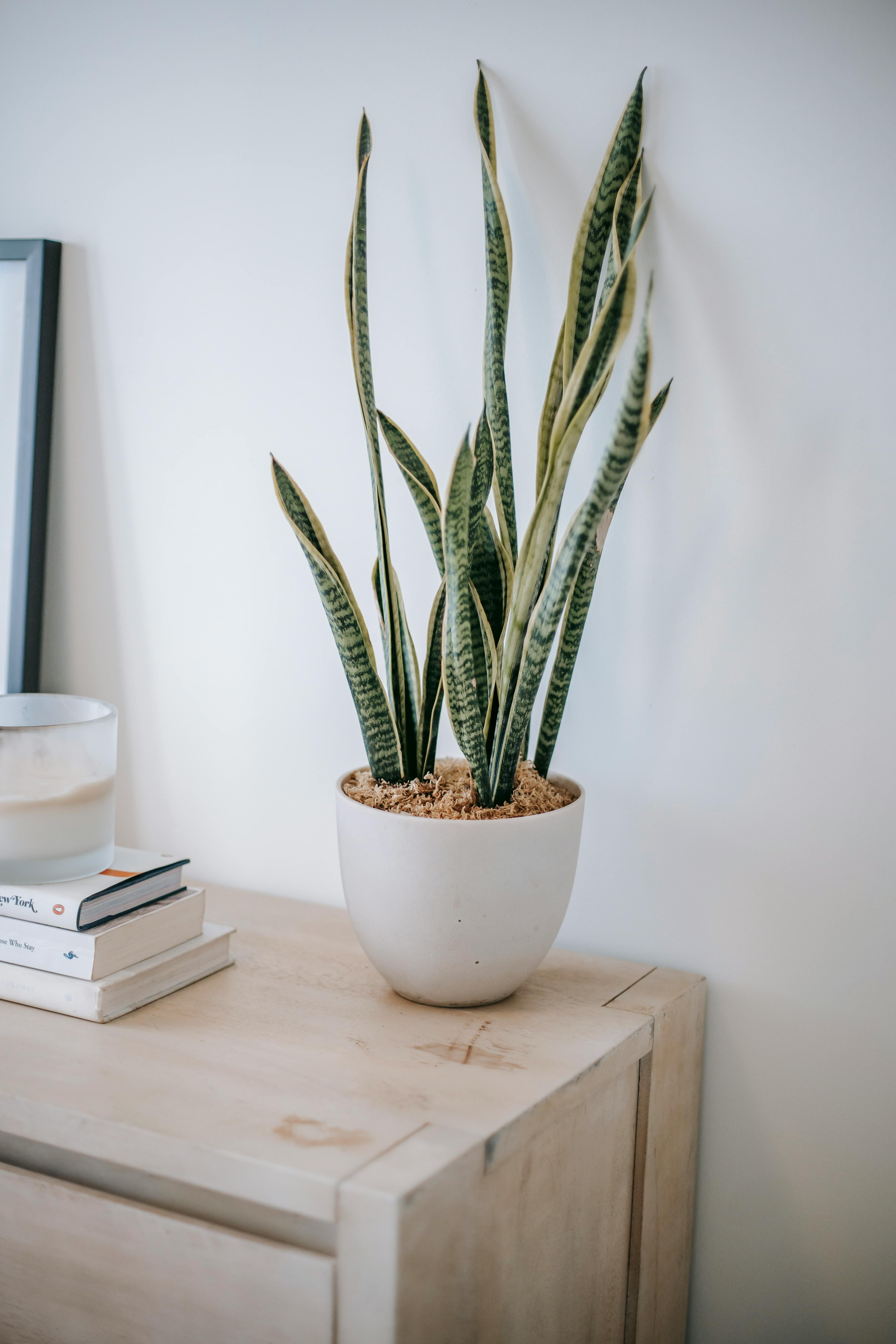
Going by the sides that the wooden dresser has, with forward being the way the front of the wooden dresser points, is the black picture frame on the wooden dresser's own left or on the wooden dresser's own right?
on the wooden dresser's own right

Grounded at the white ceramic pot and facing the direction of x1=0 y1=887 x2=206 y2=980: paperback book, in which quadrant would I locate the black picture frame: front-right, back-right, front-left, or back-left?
front-right

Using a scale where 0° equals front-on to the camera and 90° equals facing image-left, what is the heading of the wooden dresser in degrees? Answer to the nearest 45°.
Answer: approximately 45°

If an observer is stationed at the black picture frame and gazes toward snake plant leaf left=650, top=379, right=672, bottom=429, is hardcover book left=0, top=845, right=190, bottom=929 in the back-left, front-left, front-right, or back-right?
front-right

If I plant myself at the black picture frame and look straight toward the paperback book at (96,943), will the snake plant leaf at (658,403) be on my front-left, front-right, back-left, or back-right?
front-left
